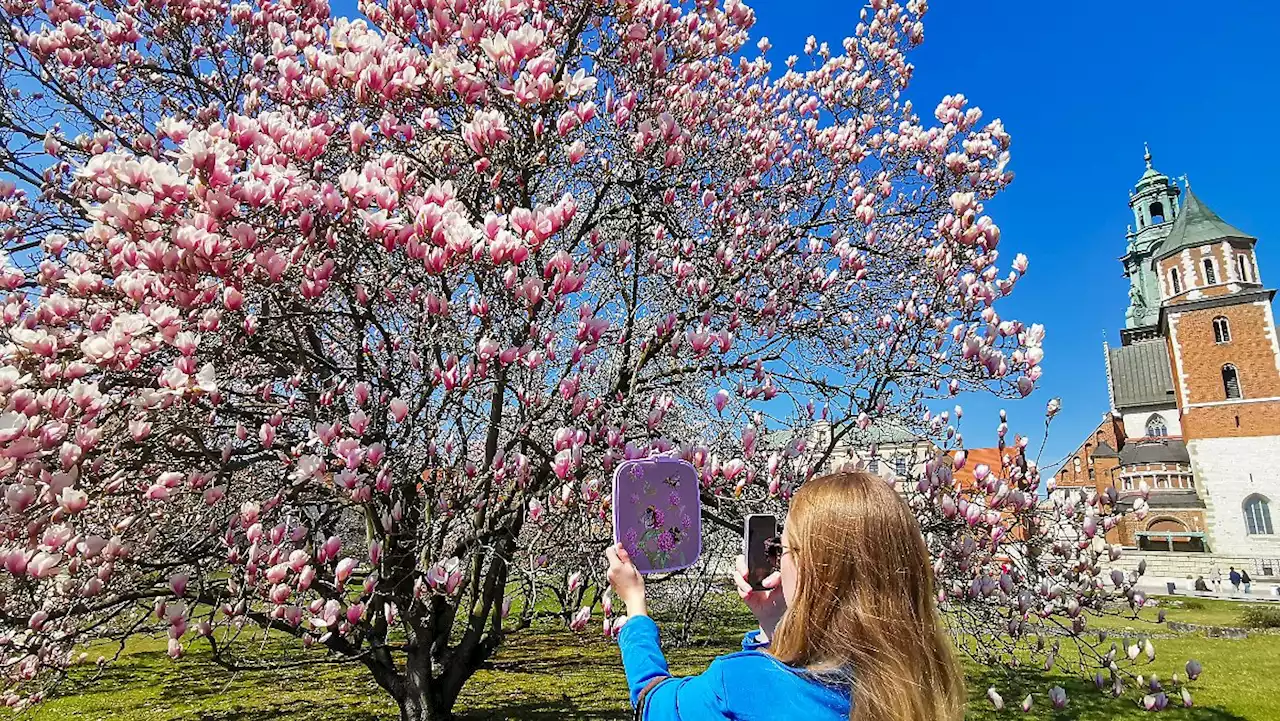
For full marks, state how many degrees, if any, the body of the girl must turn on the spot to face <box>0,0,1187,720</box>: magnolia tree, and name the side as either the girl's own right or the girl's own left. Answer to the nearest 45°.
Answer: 0° — they already face it

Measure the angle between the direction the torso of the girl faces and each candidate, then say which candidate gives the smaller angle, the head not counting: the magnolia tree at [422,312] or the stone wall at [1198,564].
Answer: the magnolia tree

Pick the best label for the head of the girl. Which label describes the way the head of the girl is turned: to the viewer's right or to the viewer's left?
to the viewer's left

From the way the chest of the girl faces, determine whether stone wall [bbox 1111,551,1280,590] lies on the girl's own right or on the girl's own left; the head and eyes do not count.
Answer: on the girl's own right

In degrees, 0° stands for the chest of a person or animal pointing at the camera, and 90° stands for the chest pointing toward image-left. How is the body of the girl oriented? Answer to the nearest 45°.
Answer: approximately 135°

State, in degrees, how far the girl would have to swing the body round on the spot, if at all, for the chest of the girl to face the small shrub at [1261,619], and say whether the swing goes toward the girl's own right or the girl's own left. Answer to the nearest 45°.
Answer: approximately 90° to the girl's own right

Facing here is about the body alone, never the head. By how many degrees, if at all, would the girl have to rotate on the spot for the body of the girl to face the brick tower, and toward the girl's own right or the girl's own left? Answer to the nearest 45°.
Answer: approximately 90° to the girl's own right

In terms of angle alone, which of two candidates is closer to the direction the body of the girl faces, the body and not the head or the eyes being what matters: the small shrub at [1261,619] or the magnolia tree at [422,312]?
the magnolia tree
